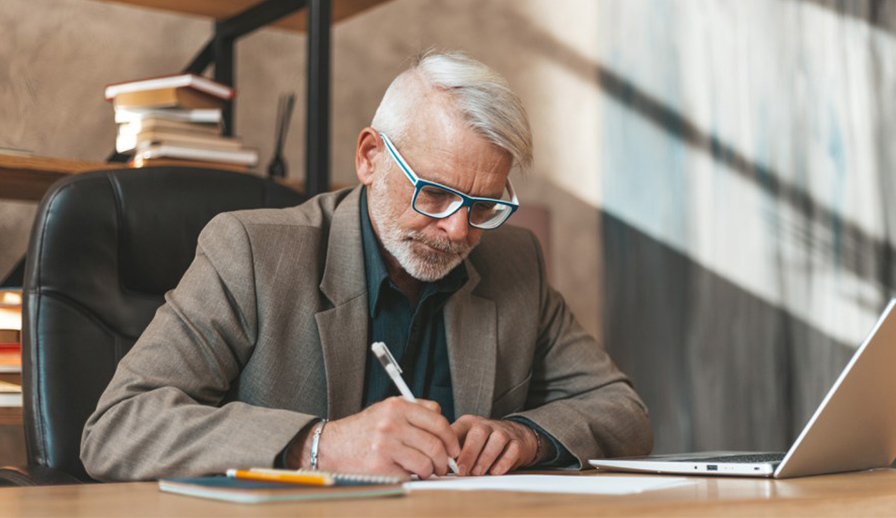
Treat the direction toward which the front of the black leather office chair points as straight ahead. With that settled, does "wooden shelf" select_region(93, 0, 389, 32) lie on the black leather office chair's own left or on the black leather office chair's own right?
on the black leather office chair's own left

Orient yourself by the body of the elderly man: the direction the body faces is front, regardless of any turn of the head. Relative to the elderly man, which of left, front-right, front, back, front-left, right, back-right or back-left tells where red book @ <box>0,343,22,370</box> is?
back

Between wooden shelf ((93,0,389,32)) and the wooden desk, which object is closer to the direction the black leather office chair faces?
the wooden desk

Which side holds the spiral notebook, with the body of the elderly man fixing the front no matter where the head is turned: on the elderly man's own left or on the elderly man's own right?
on the elderly man's own right

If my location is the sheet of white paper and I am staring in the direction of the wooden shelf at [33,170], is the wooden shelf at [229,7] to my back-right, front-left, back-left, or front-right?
front-right

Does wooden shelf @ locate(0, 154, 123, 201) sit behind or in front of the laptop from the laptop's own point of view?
in front

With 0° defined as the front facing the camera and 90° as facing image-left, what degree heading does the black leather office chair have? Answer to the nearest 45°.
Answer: approximately 315°

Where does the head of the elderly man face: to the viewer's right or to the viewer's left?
to the viewer's right

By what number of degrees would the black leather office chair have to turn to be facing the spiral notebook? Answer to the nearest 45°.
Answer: approximately 45° to its right

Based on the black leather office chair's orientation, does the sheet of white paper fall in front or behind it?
in front

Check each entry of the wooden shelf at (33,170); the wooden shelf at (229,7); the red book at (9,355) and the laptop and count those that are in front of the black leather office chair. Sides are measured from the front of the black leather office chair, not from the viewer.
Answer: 1

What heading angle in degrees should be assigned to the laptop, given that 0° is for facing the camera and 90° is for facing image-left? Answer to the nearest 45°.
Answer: approximately 135°

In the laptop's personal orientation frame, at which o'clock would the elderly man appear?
The elderly man is roughly at 11 o'clock from the laptop.

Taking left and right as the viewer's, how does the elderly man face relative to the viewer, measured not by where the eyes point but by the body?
facing the viewer and to the right of the viewer

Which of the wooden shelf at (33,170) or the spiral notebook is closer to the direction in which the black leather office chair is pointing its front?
the spiral notebook
